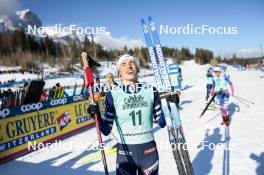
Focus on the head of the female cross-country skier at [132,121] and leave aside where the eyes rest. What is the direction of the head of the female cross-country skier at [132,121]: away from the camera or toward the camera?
toward the camera

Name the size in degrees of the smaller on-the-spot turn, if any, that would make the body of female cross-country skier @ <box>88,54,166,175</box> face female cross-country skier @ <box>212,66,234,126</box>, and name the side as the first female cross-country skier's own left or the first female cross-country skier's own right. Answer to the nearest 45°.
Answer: approximately 135° to the first female cross-country skier's own left

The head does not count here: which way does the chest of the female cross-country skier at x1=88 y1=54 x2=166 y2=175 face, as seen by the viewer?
toward the camera
